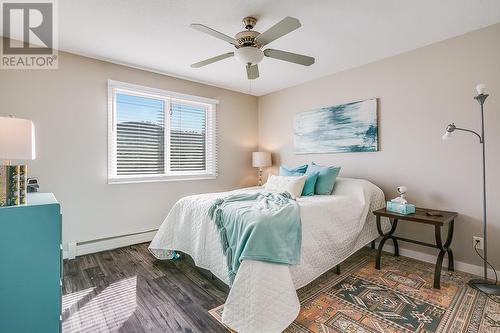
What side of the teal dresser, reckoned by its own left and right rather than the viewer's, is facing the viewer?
right

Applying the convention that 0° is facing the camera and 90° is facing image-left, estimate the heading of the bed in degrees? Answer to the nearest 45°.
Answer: approximately 45°

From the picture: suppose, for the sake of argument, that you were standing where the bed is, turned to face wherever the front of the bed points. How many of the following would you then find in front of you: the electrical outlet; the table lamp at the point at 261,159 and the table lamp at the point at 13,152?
1

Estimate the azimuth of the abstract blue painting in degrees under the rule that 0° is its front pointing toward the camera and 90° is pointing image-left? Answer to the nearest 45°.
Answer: approximately 45°

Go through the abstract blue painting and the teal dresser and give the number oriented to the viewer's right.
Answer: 1

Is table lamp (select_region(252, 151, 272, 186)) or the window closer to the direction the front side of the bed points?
the window

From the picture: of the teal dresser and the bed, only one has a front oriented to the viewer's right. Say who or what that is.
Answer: the teal dresser

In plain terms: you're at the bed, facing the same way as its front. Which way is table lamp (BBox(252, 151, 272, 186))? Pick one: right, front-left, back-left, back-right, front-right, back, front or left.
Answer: back-right

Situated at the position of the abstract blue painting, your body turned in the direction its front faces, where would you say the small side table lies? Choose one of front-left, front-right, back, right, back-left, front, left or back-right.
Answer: left
